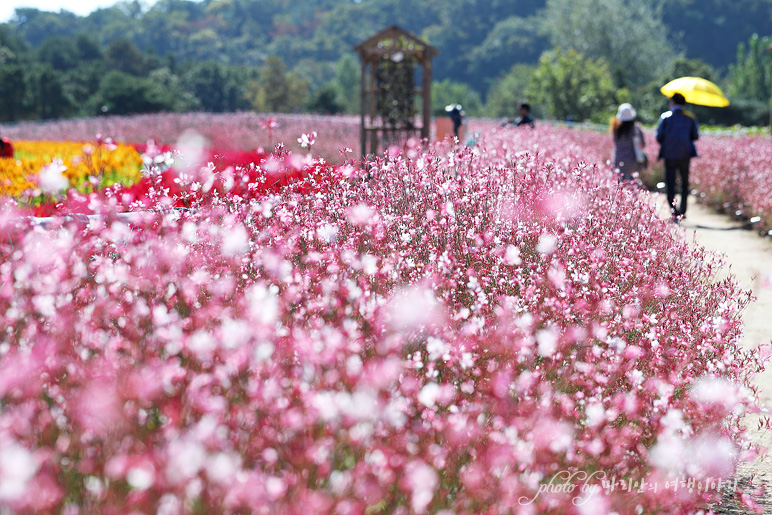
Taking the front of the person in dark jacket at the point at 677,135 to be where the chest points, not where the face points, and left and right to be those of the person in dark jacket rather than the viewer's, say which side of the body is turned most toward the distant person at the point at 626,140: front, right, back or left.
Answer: left

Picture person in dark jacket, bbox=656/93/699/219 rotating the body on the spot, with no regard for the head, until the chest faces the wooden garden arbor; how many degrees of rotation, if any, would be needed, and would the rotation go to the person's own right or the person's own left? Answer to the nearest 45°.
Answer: approximately 45° to the person's own left

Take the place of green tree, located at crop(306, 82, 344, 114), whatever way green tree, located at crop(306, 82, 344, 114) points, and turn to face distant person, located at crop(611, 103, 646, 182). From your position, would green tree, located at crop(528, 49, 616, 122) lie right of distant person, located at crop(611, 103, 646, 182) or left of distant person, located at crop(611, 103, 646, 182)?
left

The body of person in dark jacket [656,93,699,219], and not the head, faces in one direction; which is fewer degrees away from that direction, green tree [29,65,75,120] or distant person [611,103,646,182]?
the green tree

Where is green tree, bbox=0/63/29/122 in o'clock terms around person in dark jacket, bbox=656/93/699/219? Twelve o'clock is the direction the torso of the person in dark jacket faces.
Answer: The green tree is roughly at 10 o'clock from the person in dark jacket.

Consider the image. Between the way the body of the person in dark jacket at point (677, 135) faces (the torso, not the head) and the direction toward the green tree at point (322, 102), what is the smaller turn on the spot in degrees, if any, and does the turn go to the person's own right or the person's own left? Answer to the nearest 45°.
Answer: approximately 45° to the person's own left

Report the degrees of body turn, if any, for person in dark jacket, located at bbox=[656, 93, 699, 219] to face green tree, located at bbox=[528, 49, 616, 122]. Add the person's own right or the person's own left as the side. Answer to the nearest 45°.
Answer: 0° — they already face it

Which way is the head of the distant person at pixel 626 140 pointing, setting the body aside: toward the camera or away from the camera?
away from the camera

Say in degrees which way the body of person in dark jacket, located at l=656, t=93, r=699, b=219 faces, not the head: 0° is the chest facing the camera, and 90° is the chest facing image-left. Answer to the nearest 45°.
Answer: approximately 180°

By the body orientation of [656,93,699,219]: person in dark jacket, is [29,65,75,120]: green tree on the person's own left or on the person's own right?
on the person's own left
